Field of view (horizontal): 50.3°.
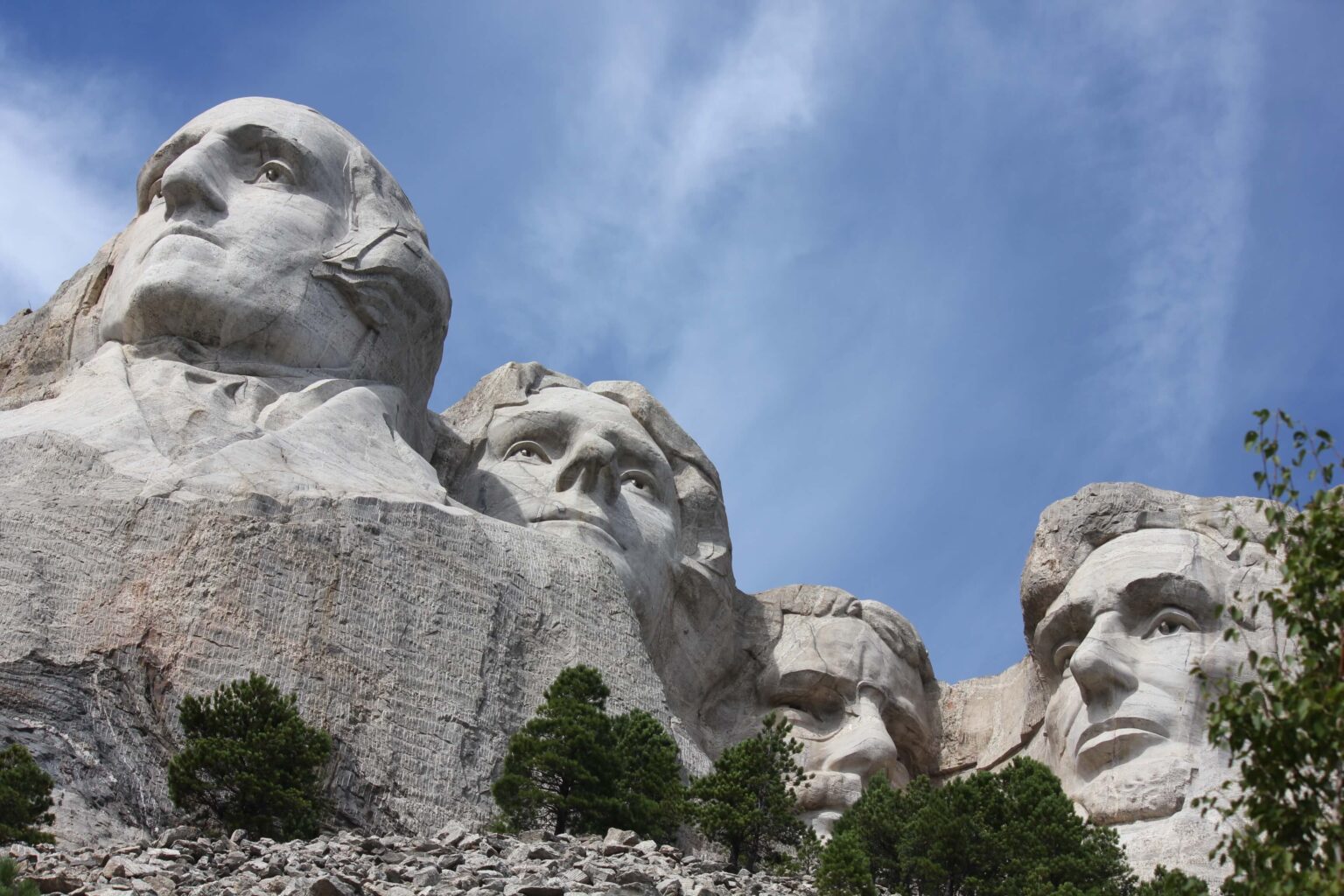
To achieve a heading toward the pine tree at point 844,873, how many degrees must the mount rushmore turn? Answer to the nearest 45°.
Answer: approximately 45° to its left

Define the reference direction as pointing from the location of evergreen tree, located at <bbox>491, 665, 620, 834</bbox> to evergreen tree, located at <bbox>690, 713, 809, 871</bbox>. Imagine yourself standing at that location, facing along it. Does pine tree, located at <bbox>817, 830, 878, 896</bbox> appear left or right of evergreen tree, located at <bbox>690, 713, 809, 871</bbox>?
right

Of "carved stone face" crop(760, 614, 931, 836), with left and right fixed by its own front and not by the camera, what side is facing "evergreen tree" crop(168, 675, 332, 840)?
right

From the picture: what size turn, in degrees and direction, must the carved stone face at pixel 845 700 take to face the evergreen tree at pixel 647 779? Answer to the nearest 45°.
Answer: approximately 45° to its right

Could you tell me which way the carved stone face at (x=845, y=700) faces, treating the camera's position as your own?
facing the viewer and to the right of the viewer

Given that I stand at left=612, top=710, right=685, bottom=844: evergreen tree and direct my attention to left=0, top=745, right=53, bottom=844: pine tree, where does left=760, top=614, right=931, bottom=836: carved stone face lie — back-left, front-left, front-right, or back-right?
back-right

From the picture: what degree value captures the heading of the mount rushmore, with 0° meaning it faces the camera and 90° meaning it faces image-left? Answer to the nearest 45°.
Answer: approximately 0°
